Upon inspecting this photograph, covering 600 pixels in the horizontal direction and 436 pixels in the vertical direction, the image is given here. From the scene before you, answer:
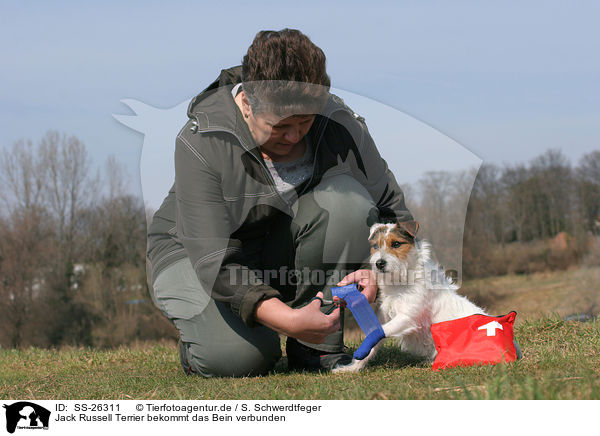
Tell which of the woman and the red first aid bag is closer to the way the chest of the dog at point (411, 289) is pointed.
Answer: the woman

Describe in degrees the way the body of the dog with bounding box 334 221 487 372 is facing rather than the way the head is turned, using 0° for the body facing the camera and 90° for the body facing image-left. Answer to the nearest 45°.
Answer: approximately 45°

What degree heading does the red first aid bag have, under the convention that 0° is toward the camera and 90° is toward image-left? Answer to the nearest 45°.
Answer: approximately 0°

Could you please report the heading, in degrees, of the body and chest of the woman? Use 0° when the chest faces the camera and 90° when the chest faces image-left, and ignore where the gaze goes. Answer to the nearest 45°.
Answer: approximately 315°
